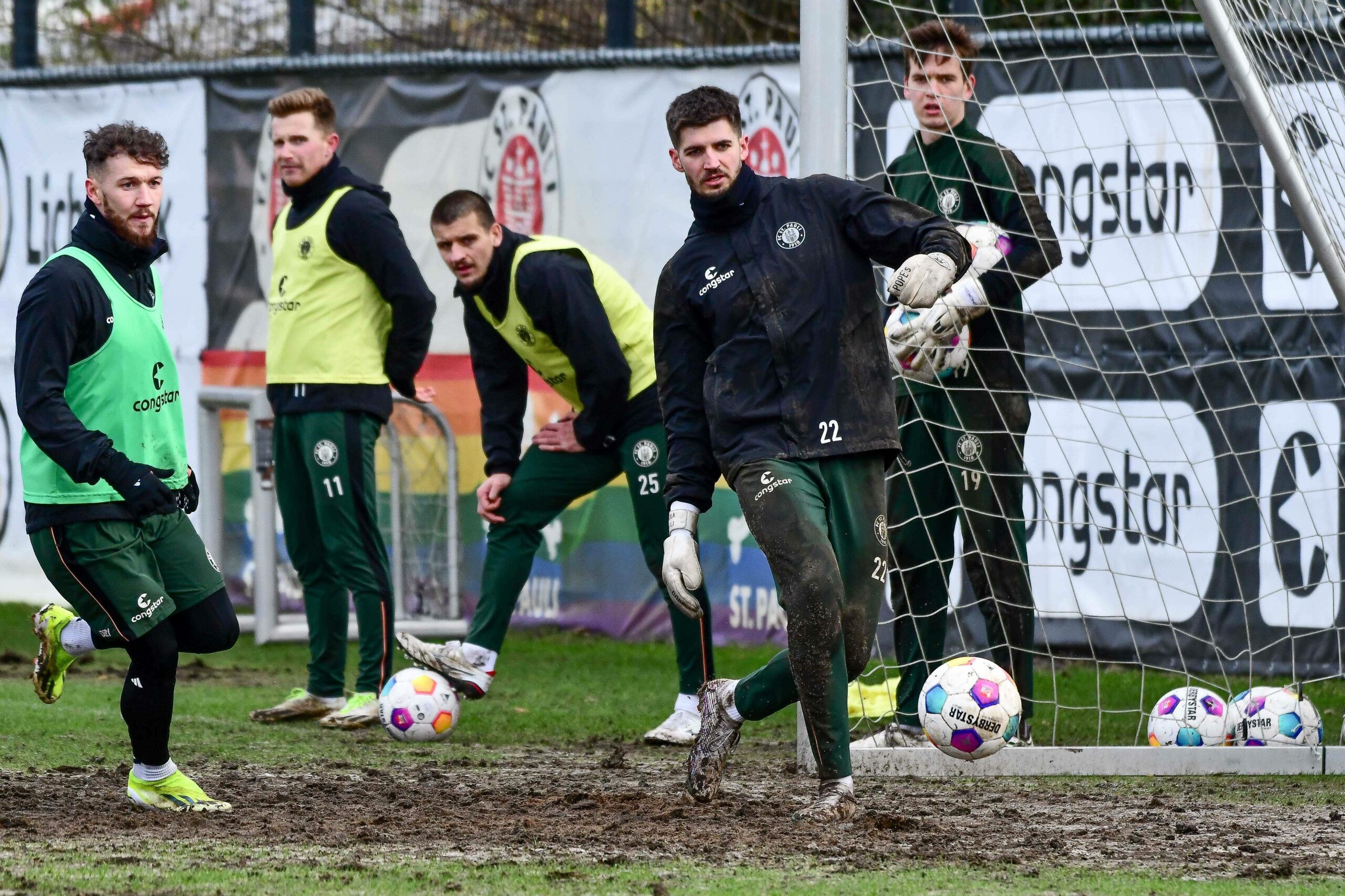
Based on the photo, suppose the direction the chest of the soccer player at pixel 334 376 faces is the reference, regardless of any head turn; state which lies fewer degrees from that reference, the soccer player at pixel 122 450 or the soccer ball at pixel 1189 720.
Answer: the soccer player

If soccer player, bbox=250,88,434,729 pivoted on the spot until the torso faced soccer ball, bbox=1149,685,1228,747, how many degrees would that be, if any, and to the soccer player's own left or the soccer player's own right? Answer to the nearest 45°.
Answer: approximately 90° to the soccer player's own left

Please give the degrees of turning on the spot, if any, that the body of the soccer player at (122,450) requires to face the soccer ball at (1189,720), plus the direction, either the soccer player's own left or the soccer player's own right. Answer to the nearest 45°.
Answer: approximately 45° to the soccer player's own left

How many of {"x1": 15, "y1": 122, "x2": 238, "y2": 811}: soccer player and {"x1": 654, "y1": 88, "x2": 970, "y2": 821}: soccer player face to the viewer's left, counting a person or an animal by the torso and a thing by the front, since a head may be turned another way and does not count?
0

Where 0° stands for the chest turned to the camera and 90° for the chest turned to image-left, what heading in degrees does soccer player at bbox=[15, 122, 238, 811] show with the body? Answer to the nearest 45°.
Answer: approximately 315°

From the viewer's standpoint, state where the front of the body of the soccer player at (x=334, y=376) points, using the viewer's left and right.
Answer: facing the viewer and to the left of the viewer

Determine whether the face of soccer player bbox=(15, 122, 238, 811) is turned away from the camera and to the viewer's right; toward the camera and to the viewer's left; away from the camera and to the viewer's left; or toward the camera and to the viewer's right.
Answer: toward the camera and to the viewer's right

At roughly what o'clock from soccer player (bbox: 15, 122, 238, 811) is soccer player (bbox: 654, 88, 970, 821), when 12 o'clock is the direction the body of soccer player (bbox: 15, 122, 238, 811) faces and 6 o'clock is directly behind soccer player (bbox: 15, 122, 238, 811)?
soccer player (bbox: 654, 88, 970, 821) is roughly at 11 o'clock from soccer player (bbox: 15, 122, 238, 811).
